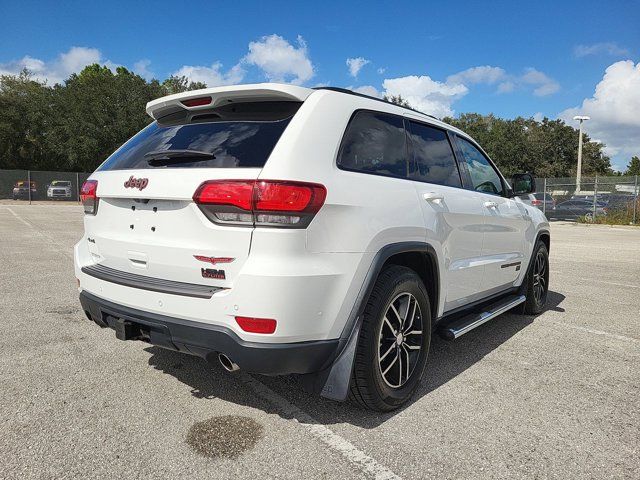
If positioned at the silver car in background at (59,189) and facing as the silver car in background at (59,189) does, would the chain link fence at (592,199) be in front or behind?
in front

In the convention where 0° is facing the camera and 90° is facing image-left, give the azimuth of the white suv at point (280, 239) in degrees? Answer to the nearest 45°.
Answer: approximately 225°

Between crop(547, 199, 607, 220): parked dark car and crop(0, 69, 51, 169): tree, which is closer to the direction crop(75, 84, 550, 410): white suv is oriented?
the parked dark car

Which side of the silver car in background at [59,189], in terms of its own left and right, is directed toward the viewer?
front

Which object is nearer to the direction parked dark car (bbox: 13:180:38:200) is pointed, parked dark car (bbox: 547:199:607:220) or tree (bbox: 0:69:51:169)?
the parked dark car

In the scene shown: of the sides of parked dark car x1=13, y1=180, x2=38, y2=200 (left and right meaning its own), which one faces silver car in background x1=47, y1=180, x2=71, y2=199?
left

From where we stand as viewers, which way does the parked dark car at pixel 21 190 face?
facing the viewer

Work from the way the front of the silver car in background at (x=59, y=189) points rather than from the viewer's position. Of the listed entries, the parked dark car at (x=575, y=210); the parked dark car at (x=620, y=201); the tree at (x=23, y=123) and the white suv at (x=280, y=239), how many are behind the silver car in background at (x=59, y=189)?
1

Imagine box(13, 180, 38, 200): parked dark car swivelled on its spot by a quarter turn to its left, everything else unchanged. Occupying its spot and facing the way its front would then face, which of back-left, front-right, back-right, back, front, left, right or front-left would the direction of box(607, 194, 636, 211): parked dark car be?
front-right

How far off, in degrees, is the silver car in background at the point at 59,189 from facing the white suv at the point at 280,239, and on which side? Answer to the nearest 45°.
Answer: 0° — it already faces it

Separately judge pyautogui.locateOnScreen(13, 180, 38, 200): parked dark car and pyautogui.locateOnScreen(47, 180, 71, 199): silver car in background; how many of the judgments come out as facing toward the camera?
2

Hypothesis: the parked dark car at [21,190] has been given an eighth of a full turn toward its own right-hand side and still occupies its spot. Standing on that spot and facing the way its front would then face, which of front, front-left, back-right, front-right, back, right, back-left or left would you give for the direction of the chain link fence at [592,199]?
left

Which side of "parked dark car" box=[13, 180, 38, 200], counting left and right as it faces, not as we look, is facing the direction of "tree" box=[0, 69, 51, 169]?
back

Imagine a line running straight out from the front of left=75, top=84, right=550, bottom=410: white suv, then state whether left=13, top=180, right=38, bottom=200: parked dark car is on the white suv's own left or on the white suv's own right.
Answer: on the white suv's own left

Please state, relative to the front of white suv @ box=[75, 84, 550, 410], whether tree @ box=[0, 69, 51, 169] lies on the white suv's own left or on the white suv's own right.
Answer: on the white suv's own left

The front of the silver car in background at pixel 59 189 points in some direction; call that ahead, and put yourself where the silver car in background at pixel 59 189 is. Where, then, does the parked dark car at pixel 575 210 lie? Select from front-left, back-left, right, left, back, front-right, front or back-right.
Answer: front-left
